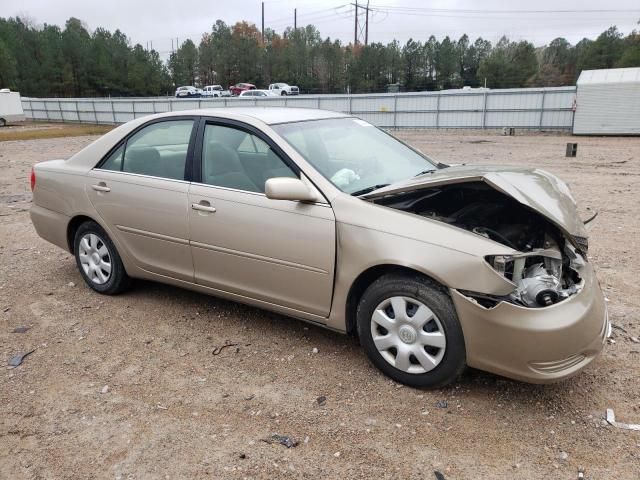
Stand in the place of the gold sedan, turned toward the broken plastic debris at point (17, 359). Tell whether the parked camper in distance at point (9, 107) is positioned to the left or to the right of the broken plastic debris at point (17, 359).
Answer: right

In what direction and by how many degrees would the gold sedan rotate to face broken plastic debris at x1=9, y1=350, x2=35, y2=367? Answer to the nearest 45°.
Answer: approximately 135° to its right

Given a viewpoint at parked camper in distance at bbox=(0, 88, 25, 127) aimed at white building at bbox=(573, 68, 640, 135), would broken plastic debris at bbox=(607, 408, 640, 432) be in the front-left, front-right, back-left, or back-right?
front-right

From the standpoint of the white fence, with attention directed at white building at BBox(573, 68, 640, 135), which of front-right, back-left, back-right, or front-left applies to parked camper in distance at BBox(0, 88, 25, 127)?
back-right

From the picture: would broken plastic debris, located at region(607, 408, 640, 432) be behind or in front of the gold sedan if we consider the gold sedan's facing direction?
in front

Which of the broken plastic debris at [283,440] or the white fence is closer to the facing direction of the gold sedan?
the broken plastic debris

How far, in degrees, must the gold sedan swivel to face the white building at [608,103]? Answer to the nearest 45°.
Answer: approximately 90° to its left

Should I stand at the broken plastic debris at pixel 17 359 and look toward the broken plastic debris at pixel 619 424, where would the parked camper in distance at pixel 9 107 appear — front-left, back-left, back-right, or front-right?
back-left

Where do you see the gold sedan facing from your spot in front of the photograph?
facing the viewer and to the right of the viewer

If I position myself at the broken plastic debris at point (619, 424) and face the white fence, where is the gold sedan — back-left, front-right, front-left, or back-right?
front-left

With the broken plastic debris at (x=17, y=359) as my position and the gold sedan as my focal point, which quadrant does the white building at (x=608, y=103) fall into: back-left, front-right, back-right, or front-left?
front-left

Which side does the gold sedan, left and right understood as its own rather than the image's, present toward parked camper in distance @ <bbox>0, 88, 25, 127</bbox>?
back

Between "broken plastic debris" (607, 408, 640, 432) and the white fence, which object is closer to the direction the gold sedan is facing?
the broken plastic debris

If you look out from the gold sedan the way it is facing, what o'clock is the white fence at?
The white fence is roughly at 8 o'clock from the gold sedan.

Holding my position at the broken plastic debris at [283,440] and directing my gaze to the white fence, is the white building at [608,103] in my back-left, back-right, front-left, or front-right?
front-right

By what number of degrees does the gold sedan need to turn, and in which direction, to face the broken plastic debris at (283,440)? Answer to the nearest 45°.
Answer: approximately 90° to its right
